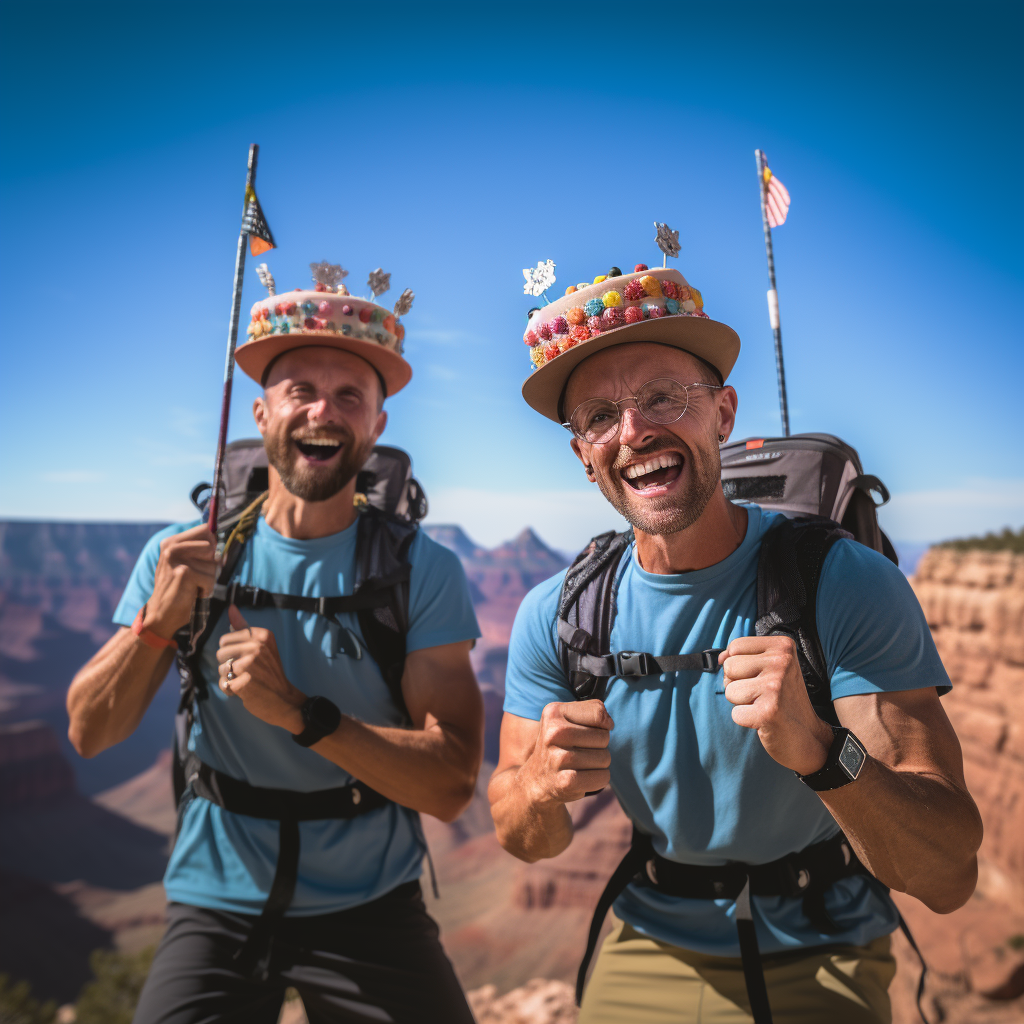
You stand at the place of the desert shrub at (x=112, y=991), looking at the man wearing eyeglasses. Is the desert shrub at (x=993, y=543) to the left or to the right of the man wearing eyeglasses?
left

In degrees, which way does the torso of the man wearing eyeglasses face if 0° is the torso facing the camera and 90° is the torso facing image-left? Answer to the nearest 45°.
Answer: approximately 0°

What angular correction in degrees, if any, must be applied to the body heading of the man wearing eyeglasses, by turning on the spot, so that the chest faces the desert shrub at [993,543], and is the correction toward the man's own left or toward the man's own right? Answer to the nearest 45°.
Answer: approximately 180°
